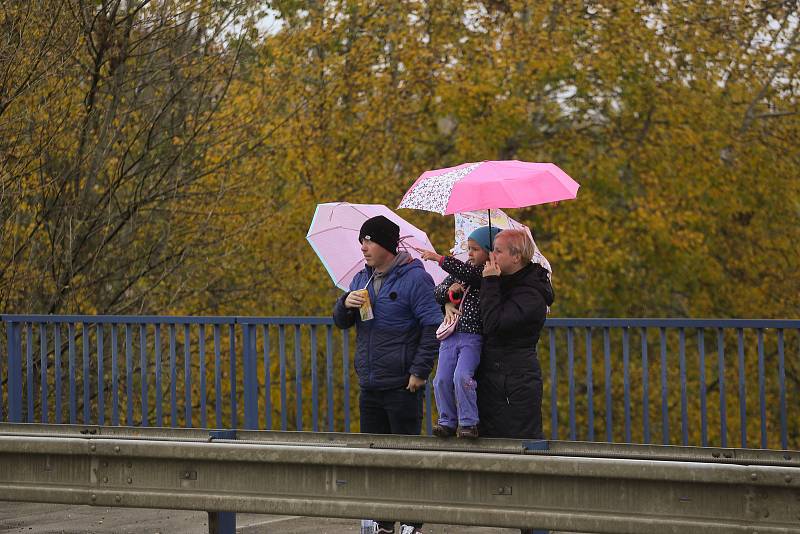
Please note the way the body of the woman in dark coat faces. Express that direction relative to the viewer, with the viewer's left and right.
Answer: facing to the left of the viewer

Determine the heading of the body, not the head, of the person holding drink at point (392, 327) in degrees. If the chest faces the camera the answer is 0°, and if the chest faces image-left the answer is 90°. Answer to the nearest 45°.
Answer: approximately 45°

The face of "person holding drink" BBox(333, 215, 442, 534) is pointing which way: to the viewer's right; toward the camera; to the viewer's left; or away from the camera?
to the viewer's left

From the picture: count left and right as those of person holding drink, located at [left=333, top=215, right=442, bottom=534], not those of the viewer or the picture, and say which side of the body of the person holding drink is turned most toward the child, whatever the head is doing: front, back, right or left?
left

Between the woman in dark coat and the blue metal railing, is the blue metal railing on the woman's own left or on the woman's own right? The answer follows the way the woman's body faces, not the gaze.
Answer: on the woman's own right

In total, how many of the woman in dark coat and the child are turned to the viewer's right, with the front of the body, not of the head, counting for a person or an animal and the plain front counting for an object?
0

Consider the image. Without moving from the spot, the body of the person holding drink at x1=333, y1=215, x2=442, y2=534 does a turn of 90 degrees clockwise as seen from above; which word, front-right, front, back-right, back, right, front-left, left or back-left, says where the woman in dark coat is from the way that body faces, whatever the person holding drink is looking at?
back

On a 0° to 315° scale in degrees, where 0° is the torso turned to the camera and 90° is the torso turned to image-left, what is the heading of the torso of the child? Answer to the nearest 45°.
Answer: approximately 45°

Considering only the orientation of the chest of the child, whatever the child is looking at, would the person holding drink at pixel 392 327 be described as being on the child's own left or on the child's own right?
on the child's own right

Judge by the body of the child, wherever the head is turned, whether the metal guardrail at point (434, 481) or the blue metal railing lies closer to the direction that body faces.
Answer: the metal guardrail
